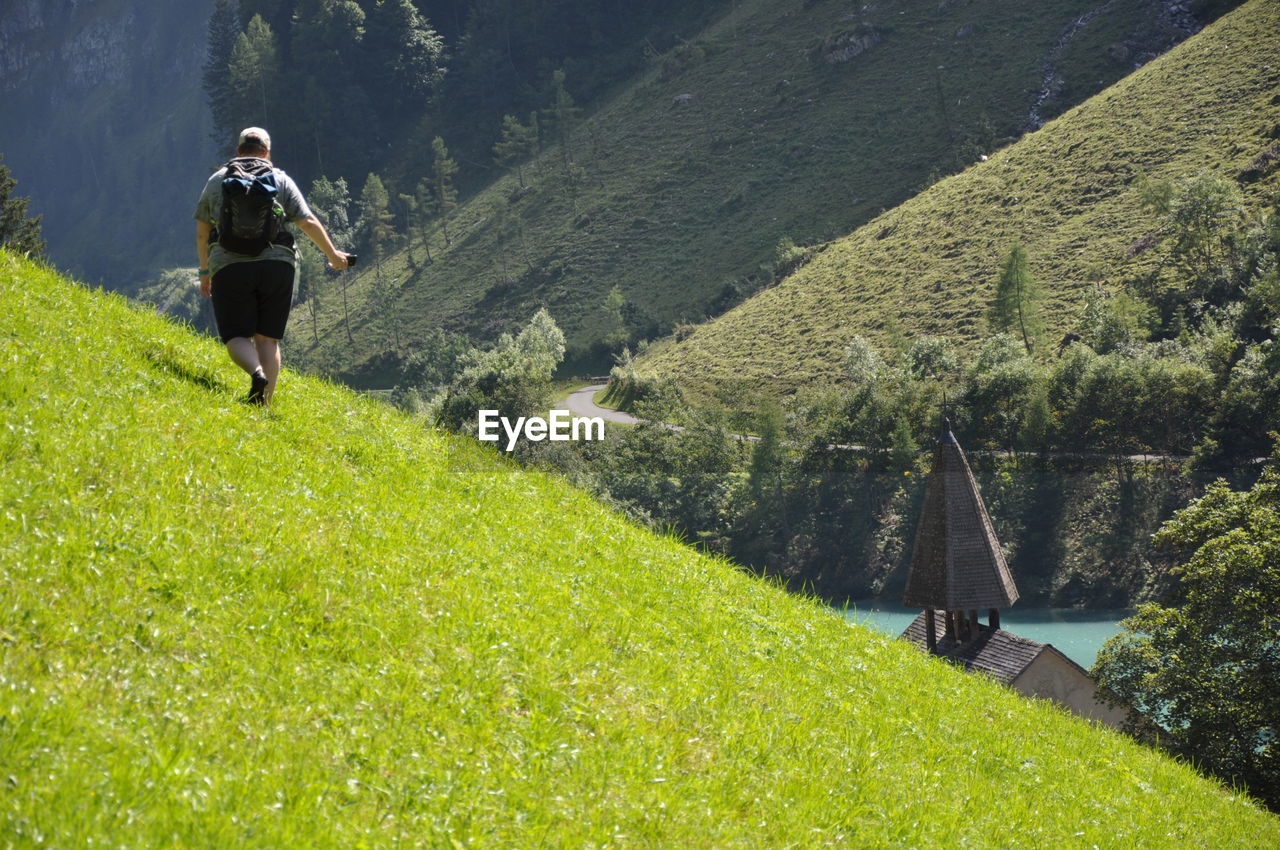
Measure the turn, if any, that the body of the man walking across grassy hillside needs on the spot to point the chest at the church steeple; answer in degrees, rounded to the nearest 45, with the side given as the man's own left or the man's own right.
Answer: approximately 45° to the man's own right

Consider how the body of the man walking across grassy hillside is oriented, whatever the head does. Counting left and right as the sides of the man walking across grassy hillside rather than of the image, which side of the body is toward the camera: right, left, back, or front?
back
